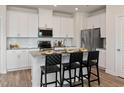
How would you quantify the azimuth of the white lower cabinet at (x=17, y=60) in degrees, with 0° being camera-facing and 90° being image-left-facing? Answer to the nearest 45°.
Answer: approximately 0°

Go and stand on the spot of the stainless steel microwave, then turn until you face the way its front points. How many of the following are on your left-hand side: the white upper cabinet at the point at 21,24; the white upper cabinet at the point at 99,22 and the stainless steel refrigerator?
2

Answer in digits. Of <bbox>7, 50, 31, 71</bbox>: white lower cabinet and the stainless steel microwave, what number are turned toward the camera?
2

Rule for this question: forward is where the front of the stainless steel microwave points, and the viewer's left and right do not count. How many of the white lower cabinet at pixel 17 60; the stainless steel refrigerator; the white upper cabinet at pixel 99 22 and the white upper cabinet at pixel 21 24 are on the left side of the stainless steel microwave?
2

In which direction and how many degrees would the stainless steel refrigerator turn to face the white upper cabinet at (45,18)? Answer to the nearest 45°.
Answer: approximately 45° to its right

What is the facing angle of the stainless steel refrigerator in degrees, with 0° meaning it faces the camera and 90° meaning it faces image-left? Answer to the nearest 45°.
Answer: approximately 45°

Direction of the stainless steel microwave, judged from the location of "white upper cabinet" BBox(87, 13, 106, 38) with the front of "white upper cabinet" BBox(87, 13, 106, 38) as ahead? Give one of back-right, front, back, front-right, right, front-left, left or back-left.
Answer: front-right

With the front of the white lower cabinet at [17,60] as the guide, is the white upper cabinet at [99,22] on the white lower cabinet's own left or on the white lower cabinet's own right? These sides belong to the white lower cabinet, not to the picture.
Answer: on the white lower cabinet's own left
